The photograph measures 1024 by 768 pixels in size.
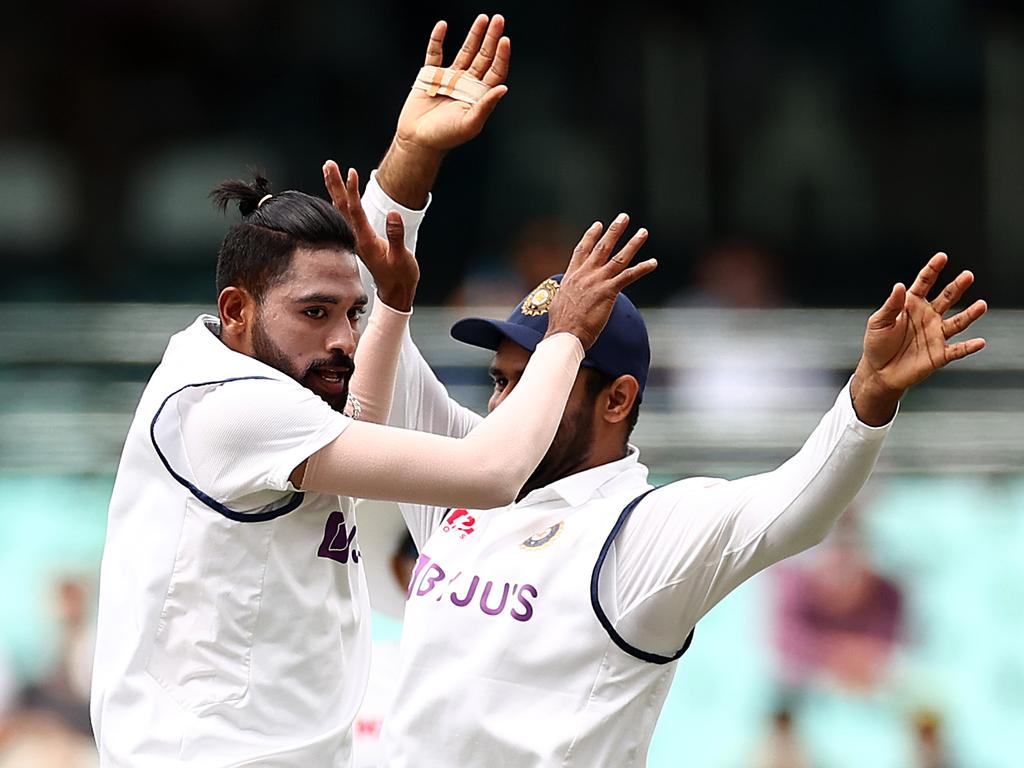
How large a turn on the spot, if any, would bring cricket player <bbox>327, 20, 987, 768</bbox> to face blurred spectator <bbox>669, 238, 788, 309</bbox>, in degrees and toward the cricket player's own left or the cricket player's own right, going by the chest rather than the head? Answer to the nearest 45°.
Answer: approximately 135° to the cricket player's own right

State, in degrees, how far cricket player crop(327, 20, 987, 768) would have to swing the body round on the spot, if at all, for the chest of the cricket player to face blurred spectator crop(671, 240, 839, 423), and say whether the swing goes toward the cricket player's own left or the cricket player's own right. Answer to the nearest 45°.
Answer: approximately 135° to the cricket player's own right

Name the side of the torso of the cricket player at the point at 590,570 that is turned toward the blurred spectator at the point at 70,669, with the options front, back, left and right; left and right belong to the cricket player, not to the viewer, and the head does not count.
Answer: right

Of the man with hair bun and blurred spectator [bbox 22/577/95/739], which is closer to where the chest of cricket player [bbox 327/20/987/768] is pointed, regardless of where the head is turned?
the man with hair bun

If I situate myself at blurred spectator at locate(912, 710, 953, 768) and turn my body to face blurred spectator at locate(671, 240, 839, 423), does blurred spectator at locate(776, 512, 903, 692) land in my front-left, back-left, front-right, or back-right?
front-left

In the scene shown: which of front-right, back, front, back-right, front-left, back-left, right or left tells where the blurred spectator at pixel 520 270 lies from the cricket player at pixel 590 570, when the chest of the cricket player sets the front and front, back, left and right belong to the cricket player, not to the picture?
back-right

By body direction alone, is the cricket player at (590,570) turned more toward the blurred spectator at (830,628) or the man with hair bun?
the man with hair bun

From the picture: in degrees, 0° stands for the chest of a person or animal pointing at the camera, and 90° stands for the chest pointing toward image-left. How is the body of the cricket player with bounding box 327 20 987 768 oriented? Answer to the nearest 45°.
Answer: approximately 45°

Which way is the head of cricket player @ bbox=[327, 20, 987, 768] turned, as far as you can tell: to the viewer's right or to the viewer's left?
to the viewer's left

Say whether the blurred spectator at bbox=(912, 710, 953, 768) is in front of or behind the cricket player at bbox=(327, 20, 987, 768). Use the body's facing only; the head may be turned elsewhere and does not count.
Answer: behind

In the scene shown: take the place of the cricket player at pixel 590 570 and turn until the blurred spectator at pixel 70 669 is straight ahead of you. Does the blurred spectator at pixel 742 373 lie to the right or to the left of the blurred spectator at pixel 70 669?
right

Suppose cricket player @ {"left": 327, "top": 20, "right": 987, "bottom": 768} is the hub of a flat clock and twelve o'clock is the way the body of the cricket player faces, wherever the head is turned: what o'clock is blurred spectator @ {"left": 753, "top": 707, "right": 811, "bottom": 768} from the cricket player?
The blurred spectator is roughly at 5 o'clock from the cricket player.

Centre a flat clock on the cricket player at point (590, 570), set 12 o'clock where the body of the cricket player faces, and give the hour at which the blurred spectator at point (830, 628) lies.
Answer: The blurred spectator is roughly at 5 o'clock from the cricket player.
